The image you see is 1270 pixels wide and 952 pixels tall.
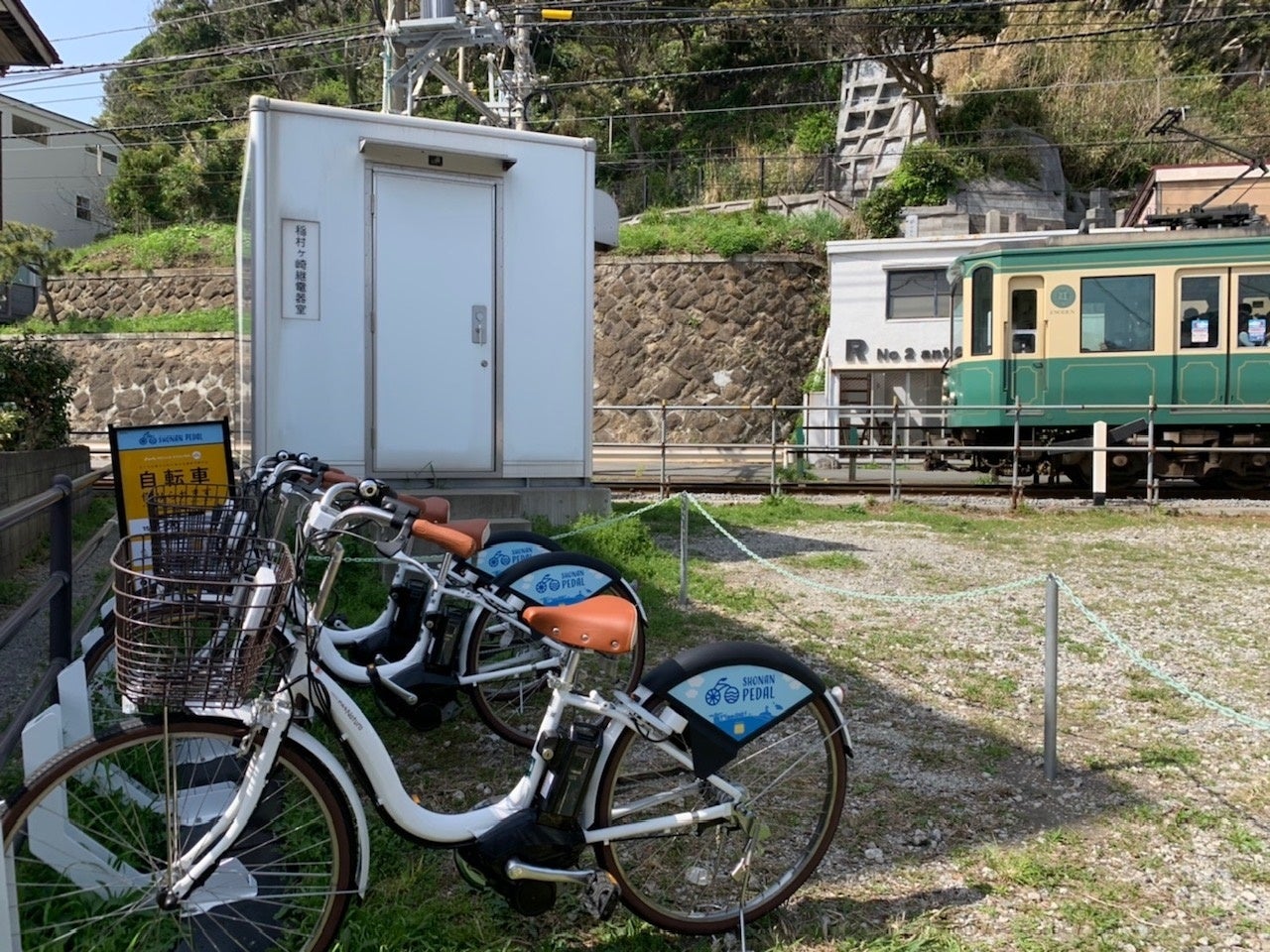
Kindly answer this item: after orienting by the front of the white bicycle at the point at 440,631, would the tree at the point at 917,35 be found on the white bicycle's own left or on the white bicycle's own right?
on the white bicycle's own right

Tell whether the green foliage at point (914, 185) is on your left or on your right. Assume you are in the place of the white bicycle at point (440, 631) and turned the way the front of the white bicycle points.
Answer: on your right

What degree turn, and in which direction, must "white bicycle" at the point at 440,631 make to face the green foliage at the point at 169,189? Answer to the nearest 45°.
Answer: approximately 90° to its right

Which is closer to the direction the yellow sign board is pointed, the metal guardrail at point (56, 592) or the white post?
the metal guardrail

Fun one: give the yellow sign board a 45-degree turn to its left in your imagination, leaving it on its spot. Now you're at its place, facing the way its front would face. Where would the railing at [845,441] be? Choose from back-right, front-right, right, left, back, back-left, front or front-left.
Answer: left

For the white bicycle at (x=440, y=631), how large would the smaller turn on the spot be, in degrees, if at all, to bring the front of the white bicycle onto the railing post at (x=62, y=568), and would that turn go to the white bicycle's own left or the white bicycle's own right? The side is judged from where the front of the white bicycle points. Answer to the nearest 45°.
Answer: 0° — it already faces it

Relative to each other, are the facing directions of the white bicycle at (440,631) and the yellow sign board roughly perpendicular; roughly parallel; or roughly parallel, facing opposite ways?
roughly perpendicular

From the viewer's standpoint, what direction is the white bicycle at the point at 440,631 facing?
to the viewer's left

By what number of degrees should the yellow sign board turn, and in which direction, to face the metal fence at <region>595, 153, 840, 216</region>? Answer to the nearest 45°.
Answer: approximately 135° to its left

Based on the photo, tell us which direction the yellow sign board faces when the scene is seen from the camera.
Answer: facing the viewer
